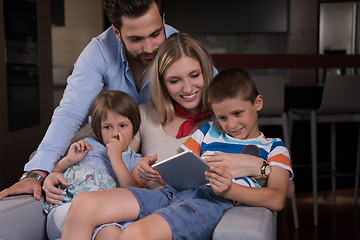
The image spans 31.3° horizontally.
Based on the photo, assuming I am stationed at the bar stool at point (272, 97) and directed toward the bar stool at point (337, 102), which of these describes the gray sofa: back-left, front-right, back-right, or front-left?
back-right

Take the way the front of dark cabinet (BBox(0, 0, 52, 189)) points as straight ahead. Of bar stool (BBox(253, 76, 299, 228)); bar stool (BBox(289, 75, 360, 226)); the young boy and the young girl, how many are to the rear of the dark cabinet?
0

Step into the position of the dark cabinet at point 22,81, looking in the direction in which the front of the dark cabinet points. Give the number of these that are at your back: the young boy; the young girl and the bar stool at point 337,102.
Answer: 0

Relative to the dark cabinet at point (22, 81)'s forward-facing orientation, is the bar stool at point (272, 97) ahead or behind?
ahead

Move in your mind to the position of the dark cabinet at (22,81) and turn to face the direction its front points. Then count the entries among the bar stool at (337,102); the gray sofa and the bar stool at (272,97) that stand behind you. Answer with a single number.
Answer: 0

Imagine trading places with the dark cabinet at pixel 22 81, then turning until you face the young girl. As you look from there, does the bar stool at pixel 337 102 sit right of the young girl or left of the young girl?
left

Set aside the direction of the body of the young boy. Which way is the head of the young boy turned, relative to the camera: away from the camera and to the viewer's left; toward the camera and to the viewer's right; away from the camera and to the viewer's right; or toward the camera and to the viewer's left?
toward the camera and to the viewer's left

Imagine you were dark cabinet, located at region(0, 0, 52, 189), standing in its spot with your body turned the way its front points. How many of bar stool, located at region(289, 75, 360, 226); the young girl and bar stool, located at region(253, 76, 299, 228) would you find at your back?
0

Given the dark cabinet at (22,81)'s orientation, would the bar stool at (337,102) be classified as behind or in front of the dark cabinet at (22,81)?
in front

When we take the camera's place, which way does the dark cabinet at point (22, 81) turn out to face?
facing the viewer and to the right of the viewer
